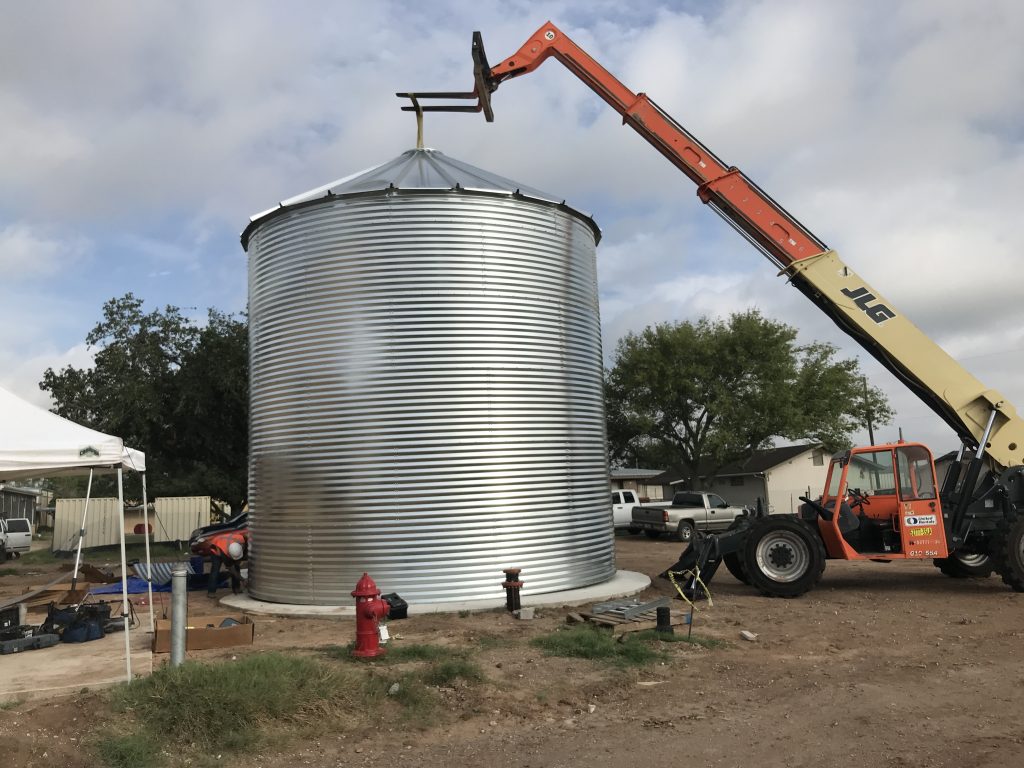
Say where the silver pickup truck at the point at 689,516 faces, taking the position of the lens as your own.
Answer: facing away from the viewer and to the right of the viewer

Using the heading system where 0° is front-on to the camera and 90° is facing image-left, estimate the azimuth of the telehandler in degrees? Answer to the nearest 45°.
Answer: approximately 90°

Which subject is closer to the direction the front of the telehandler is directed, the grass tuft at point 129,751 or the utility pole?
the grass tuft

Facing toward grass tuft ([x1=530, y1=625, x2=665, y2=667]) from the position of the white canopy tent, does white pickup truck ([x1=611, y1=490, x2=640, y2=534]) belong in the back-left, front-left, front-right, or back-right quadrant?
front-left
